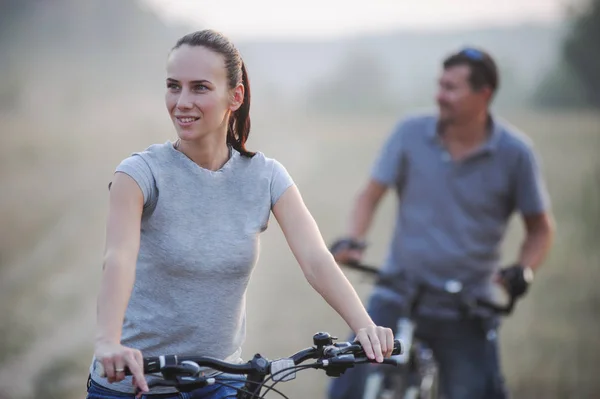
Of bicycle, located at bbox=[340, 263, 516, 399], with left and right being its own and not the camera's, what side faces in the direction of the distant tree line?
back

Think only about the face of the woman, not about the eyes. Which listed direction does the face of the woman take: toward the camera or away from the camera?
toward the camera

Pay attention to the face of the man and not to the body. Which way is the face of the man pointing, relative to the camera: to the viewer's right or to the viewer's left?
to the viewer's left

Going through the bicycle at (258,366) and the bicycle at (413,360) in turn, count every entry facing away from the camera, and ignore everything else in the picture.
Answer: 0

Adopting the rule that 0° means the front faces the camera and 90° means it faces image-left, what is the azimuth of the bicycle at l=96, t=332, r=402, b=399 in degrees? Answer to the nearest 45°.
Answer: approximately 315°

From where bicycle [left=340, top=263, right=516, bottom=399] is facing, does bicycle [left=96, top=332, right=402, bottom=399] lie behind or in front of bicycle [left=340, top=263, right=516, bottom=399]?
in front

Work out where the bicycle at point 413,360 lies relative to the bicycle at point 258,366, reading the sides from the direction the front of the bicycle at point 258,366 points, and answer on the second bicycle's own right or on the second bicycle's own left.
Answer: on the second bicycle's own left

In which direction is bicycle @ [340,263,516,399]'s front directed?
toward the camera
